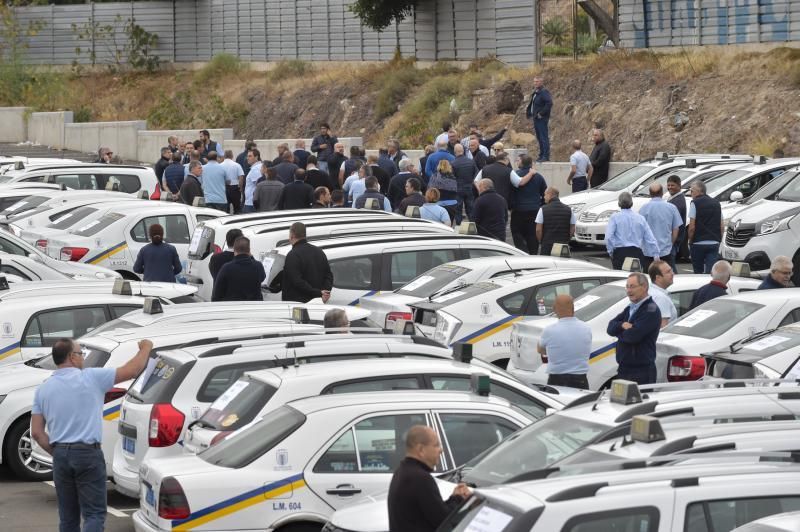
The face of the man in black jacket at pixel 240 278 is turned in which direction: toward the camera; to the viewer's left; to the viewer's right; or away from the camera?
away from the camera

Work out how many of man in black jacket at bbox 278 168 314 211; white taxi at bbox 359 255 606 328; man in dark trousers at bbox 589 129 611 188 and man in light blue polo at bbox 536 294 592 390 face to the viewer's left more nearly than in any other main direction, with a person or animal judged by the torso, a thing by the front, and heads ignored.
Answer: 1

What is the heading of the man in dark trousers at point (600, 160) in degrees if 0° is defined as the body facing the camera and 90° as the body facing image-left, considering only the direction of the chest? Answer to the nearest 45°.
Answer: approximately 90°

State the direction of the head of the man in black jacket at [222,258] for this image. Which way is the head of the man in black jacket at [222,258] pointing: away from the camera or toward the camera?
away from the camera

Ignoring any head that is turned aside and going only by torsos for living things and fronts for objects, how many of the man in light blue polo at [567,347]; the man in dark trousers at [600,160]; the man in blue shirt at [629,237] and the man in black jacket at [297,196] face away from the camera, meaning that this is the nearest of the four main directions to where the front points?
3

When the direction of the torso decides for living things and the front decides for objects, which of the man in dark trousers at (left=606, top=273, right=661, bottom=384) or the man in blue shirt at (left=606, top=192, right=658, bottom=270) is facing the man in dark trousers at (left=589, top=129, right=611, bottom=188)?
the man in blue shirt

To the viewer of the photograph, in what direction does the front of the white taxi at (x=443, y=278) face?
facing away from the viewer and to the right of the viewer

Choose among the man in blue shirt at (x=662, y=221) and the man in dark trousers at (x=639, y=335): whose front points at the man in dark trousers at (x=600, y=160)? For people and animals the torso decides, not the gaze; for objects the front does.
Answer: the man in blue shirt

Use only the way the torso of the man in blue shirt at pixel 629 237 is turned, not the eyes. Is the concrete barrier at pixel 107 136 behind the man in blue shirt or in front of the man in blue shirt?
in front

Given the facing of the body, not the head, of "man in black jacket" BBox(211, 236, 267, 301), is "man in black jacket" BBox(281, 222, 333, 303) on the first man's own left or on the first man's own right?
on the first man's own right

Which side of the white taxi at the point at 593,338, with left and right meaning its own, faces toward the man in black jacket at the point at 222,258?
left

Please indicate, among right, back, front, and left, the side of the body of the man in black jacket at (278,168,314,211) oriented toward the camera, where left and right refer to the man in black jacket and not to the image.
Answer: back

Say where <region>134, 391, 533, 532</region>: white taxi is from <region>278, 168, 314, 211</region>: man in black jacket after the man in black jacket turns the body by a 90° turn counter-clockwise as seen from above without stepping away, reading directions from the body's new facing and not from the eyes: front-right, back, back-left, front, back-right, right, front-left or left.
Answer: left

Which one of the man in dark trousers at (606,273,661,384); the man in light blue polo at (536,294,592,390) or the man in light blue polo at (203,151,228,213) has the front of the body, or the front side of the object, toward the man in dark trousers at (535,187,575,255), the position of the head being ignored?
the man in light blue polo at (536,294,592,390)

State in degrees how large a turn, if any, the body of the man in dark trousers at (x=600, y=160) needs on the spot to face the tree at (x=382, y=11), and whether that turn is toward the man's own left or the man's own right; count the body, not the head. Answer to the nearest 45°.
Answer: approximately 90° to the man's own right

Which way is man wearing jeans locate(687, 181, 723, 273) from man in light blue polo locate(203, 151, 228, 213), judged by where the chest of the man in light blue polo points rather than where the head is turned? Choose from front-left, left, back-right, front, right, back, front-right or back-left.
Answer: back-right

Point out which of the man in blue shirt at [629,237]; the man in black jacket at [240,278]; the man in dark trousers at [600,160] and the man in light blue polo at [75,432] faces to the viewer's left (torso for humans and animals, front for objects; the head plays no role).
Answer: the man in dark trousers

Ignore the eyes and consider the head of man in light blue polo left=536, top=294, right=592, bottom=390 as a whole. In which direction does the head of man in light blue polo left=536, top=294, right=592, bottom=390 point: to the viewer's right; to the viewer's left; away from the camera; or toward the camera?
away from the camera

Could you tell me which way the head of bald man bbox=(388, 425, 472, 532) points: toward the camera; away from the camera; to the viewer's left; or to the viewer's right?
to the viewer's right

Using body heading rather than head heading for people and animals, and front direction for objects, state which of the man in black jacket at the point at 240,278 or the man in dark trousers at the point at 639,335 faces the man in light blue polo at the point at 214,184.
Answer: the man in black jacket

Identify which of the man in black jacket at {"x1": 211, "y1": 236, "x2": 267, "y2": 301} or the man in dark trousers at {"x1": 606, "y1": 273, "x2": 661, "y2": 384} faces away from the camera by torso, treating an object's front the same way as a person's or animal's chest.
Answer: the man in black jacket

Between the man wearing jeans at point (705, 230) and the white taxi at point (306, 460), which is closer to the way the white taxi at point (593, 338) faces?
the man wearing jeans

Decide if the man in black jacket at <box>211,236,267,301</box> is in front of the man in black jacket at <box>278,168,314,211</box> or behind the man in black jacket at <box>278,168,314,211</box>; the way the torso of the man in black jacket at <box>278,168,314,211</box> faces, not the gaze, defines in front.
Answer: behind
